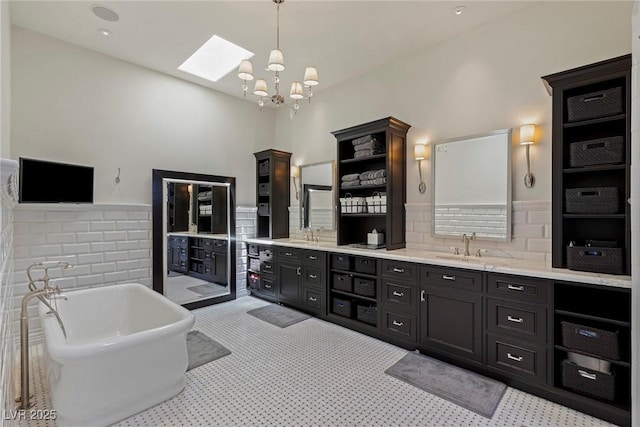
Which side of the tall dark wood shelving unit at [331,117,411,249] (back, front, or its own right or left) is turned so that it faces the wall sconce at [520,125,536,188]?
left

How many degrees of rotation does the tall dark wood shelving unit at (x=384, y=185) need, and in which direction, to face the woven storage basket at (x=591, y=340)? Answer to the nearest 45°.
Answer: approximately 90° to its left

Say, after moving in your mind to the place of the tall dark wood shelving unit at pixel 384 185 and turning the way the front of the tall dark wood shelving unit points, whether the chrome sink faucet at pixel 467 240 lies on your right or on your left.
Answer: on your left

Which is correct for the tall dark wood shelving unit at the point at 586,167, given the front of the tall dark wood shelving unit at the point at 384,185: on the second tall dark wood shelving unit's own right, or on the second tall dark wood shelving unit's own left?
on the second tall dark wood shelving unit's own left

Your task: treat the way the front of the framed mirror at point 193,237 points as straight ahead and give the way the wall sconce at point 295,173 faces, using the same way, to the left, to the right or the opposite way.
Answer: to the right

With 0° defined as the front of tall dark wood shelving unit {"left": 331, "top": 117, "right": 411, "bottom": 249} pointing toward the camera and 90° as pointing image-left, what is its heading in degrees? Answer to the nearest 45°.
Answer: approximately 45°

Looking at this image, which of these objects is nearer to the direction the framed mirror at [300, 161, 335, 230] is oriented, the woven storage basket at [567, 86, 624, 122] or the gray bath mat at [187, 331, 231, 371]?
the gray bath mat

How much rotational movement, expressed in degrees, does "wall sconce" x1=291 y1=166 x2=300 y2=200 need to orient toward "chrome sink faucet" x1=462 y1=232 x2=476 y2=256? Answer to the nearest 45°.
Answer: approximately 90° to its left

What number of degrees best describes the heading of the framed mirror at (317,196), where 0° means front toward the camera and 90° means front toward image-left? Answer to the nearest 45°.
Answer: approximately 45°

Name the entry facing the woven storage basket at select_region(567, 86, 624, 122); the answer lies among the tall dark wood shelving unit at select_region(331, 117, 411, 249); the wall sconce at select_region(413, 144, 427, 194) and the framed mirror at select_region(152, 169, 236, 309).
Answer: the framed mirror
